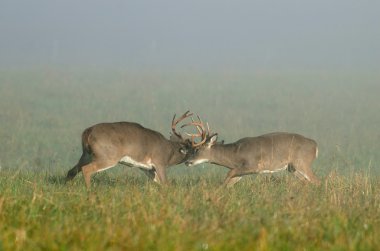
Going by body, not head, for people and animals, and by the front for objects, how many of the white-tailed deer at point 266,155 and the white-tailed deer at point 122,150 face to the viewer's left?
1

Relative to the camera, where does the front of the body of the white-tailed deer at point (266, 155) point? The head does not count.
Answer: to the viewer's left

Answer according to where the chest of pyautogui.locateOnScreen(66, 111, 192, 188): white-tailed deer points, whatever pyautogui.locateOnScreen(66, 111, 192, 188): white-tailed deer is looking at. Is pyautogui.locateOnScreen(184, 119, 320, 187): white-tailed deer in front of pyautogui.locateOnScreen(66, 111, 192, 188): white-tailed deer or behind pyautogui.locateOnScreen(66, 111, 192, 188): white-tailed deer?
in front

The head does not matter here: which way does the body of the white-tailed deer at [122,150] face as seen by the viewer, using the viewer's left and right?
facing to the right of the viewer

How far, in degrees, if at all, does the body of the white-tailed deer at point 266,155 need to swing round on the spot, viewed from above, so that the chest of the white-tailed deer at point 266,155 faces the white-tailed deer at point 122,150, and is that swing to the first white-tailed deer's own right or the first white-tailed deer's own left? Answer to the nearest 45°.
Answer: approximately 45° to the first white-tailed deer's own left

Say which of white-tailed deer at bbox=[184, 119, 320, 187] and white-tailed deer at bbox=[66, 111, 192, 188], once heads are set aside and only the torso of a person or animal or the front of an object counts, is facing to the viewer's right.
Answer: white-tailed deer at bbox=[66, 111, 192, 188]

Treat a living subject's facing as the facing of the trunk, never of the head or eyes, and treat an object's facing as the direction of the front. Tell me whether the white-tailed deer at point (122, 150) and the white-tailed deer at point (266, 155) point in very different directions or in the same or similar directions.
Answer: very different directions
